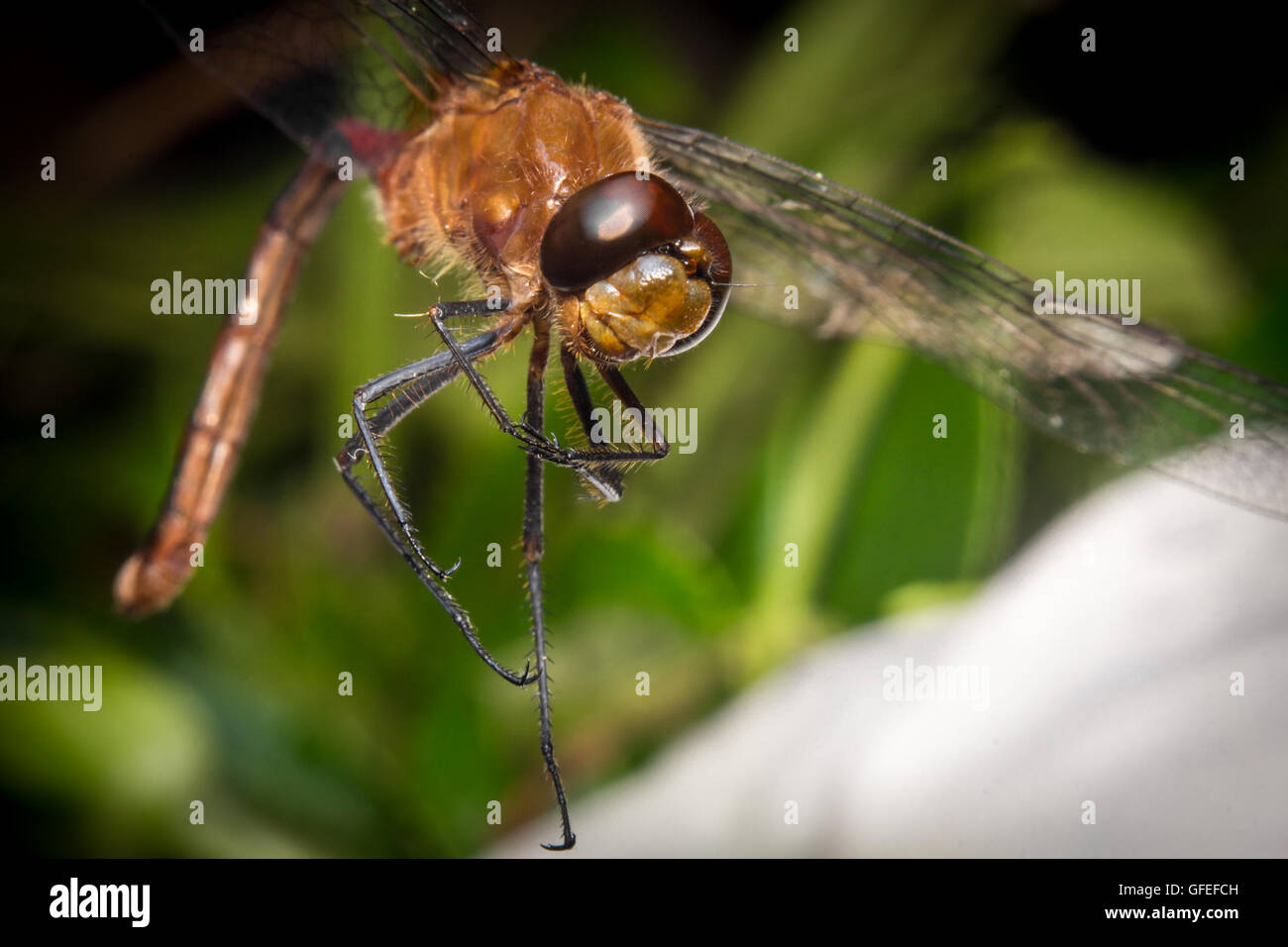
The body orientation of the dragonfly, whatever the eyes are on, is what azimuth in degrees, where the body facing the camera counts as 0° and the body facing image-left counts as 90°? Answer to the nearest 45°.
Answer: approximately 315°
